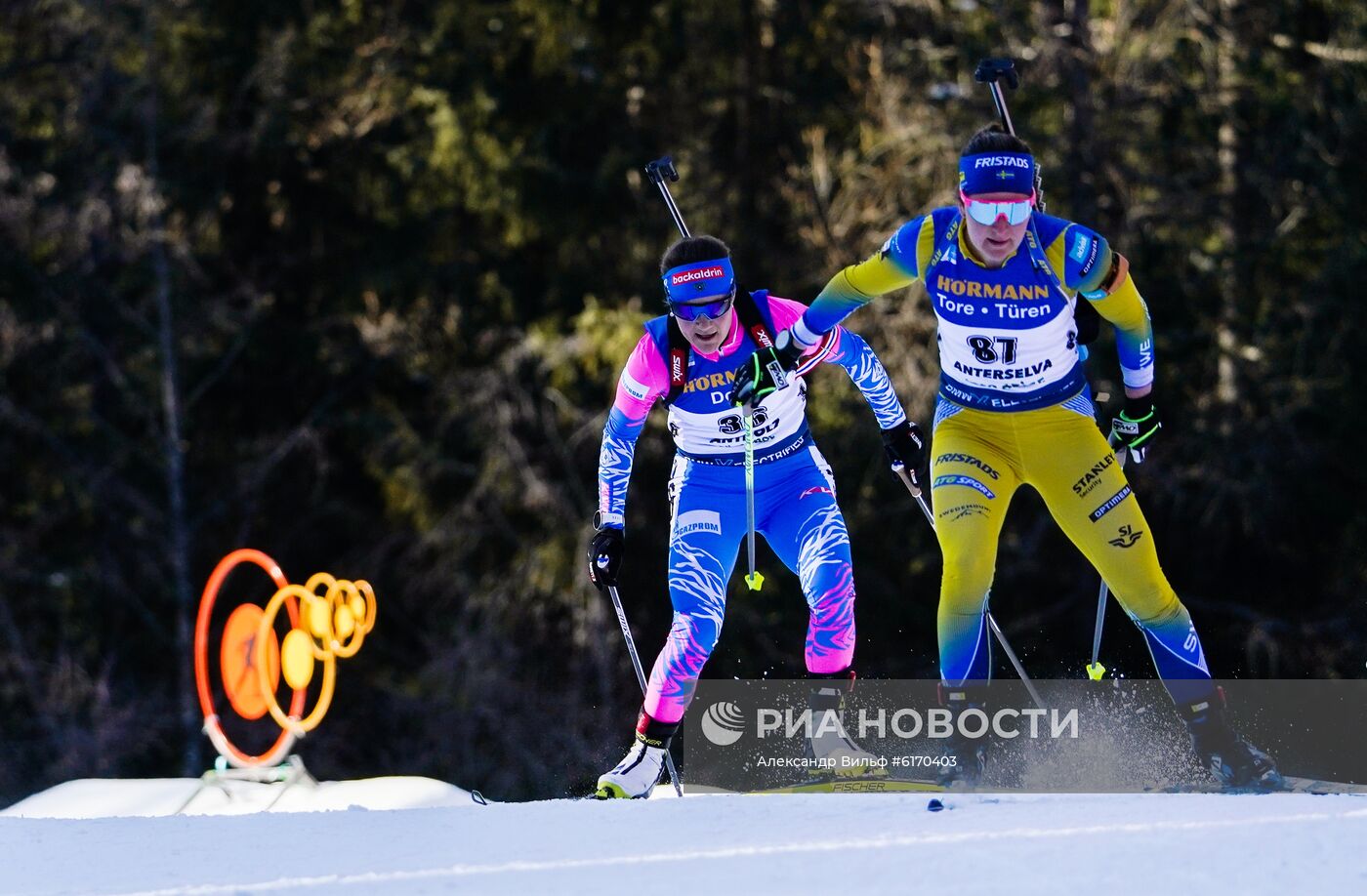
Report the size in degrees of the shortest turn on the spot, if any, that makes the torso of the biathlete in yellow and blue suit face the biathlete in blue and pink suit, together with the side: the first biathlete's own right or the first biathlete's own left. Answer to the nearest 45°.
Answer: approximately 90° to the first biathlete's own right

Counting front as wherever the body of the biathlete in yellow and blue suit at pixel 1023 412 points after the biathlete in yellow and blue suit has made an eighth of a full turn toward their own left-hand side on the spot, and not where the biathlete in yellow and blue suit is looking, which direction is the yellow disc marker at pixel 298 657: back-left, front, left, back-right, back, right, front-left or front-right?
back

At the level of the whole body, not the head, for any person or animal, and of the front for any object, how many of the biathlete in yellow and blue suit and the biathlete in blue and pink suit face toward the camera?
2

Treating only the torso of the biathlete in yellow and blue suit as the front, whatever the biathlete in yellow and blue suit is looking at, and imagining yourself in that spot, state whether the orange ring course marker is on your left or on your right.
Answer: on your right
